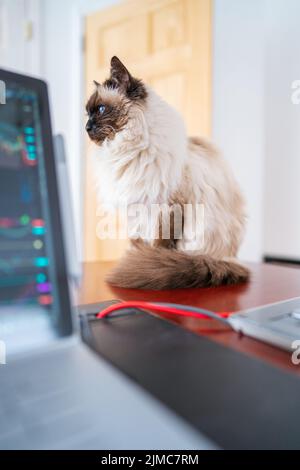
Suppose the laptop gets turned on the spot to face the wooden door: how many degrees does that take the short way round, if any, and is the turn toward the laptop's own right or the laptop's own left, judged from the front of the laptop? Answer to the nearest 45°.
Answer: approximately 135° to the laptop's own left

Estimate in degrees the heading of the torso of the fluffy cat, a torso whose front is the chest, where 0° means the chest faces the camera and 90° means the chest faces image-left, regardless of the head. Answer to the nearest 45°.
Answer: approximately 90°

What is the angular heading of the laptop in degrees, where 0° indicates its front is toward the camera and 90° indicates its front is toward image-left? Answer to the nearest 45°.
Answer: approximately 315°
